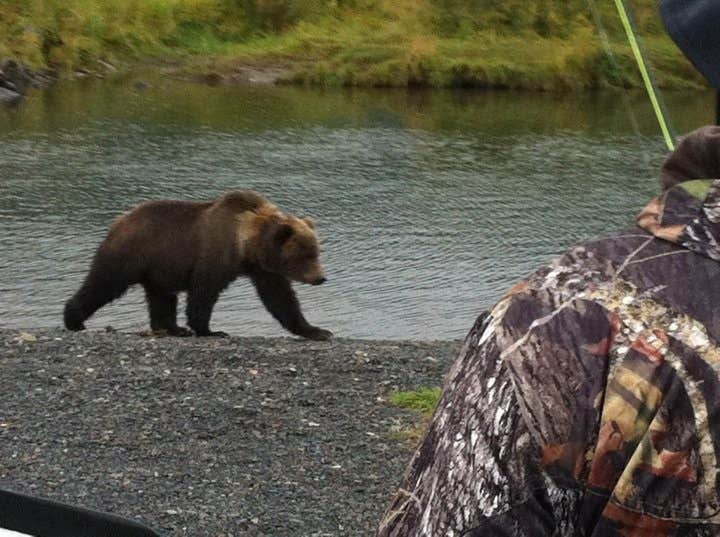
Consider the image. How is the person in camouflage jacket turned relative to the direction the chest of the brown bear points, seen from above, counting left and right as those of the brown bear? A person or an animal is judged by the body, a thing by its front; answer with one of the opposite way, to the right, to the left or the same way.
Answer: to the left

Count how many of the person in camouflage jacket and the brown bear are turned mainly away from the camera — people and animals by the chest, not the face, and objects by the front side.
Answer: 1

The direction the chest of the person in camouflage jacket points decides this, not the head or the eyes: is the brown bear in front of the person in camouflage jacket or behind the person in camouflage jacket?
in front

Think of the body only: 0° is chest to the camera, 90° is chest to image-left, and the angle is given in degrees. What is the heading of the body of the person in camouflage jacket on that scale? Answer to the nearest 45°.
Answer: approximately 180°

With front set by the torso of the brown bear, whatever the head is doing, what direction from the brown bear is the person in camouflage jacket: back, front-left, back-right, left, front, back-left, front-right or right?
right

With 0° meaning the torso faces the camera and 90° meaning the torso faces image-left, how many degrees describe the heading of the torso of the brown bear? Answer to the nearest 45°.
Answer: approximately 270°
